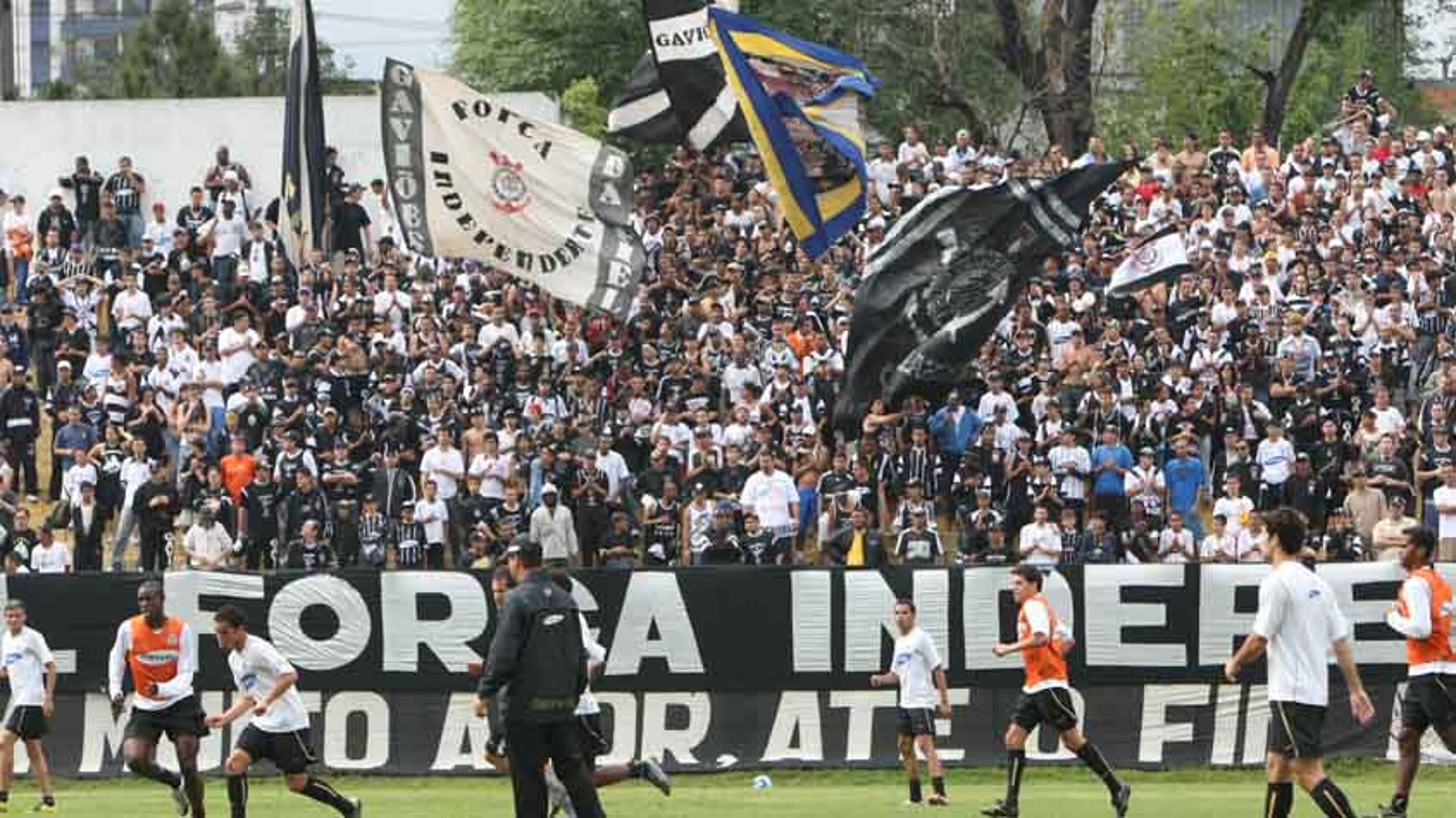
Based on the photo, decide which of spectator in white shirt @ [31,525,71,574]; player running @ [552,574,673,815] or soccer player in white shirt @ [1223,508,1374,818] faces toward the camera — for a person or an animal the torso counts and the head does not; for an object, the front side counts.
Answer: the spectator in white shirt

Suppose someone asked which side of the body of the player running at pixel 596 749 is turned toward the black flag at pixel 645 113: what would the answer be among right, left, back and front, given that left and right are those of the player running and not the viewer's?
right

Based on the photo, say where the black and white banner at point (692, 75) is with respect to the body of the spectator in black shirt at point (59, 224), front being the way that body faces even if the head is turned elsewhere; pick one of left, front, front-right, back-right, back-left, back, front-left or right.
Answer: front-left

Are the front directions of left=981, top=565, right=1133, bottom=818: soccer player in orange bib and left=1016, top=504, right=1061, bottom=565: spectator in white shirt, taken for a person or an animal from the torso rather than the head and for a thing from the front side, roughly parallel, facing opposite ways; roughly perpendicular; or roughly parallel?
roughly perpendicular

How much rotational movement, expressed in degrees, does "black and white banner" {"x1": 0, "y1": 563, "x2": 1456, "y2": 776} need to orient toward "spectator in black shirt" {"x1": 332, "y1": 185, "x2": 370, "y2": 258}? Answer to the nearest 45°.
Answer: approximately 135° to its right

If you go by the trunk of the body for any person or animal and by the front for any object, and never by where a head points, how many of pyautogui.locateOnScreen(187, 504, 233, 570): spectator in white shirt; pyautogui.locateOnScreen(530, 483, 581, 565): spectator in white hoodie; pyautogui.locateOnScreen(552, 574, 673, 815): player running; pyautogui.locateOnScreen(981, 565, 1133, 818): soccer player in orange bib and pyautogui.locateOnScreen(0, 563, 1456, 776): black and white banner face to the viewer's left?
2

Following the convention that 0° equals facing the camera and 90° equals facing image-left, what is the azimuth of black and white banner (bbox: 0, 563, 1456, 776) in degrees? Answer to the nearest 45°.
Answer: approximately 0°

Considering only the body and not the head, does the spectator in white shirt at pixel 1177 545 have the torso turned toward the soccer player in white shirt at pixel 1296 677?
yes

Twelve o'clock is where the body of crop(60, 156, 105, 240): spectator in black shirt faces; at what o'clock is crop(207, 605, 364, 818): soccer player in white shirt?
The soccer player in white shirt is roughly at 12 o'clock from the spectator in black shirt.
